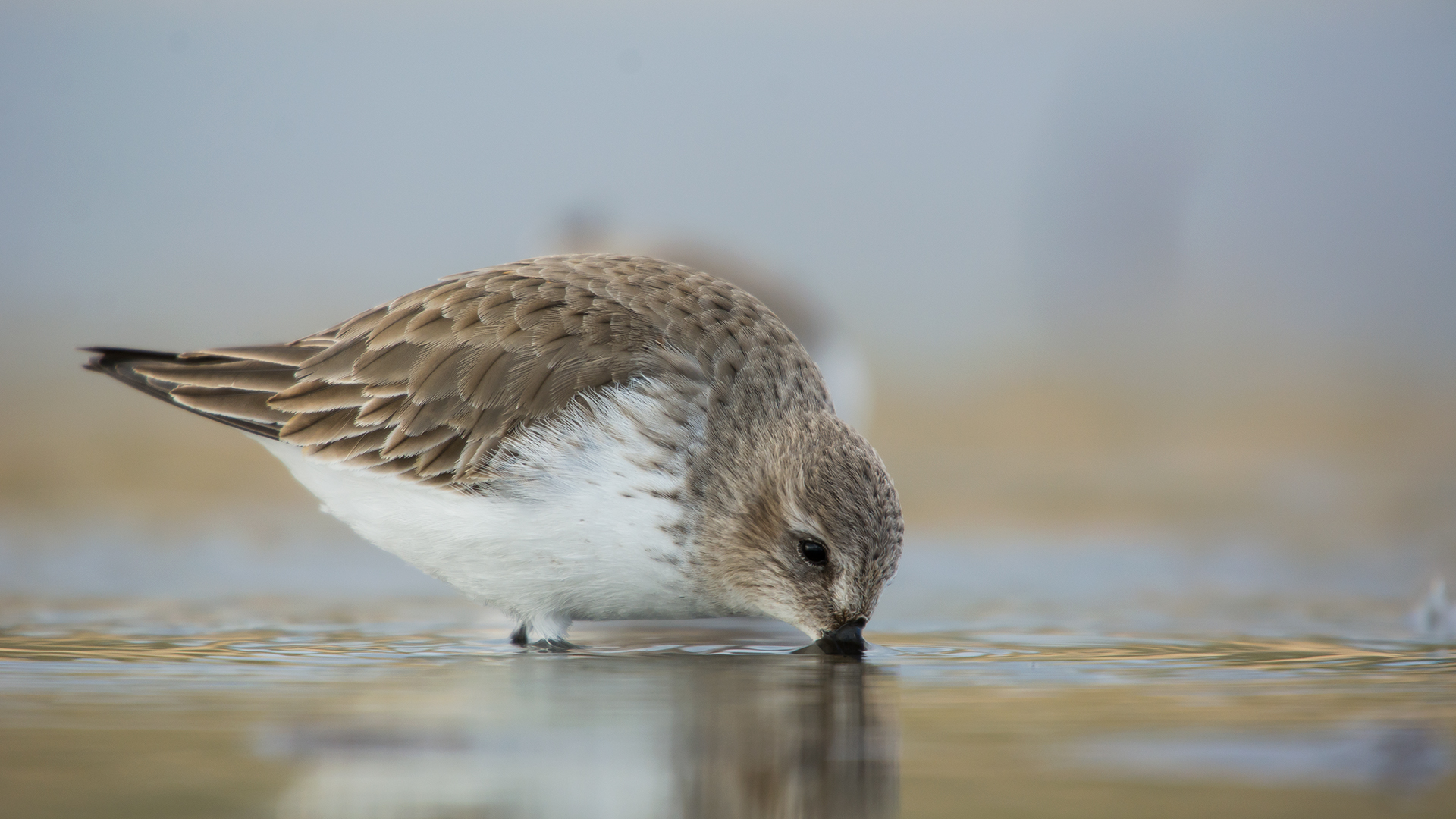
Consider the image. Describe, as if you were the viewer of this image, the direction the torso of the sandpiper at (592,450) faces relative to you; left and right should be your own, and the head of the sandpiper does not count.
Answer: facing to the right of the viewer

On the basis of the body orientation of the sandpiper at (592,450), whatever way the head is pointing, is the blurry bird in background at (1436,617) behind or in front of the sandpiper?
in front
